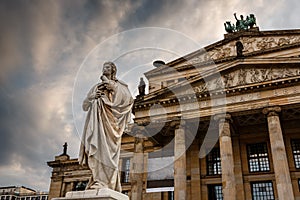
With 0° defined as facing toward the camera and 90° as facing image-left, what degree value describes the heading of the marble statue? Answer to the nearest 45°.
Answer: approximately 45°

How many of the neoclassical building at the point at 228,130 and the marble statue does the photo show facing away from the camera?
0

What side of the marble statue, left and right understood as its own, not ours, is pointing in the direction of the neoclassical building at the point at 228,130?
back

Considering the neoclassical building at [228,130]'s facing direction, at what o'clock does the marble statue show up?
The marble statue is roughly at 11 o'clock from the neoclassical building.

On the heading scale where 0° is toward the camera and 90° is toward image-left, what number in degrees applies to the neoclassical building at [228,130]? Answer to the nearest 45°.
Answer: approximately 45°
